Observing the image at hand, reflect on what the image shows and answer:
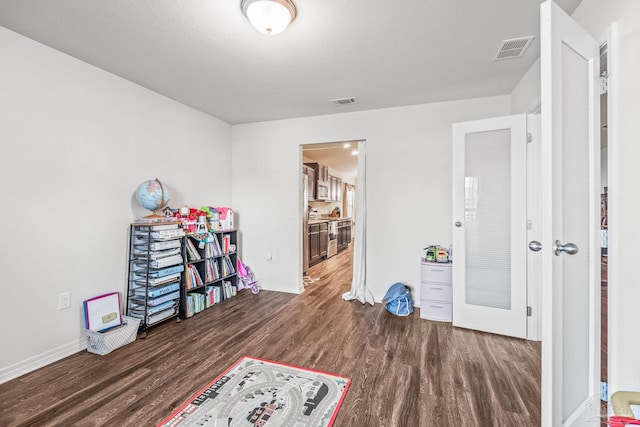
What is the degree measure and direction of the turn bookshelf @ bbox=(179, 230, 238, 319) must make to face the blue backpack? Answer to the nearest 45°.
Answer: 0° — it already faces it

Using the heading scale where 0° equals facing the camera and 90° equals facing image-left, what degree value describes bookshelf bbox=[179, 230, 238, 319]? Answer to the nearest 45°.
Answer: approximately 315°

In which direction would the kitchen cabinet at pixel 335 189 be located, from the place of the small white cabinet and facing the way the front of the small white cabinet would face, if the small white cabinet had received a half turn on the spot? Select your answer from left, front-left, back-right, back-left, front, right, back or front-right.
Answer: front-left

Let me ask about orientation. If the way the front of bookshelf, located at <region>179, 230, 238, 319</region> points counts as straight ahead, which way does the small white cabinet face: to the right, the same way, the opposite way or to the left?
to the right

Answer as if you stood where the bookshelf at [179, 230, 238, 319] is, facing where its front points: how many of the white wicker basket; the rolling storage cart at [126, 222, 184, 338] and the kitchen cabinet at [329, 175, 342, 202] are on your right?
2

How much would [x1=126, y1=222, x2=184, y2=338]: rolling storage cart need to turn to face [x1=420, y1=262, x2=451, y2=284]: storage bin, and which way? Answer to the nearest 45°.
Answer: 0° — it already faces it

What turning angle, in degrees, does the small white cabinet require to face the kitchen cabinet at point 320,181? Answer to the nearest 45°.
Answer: approximately 135° to its right

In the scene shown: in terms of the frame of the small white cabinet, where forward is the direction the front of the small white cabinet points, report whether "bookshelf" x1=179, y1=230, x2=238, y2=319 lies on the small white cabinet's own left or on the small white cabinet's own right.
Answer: on the small white cabinet's own right

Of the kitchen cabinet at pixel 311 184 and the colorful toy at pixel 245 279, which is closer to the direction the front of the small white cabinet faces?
the colorful toy

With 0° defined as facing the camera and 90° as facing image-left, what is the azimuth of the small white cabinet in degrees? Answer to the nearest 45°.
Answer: approximately 0°

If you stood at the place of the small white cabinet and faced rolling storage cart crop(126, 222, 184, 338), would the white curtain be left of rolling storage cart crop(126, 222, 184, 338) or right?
right
